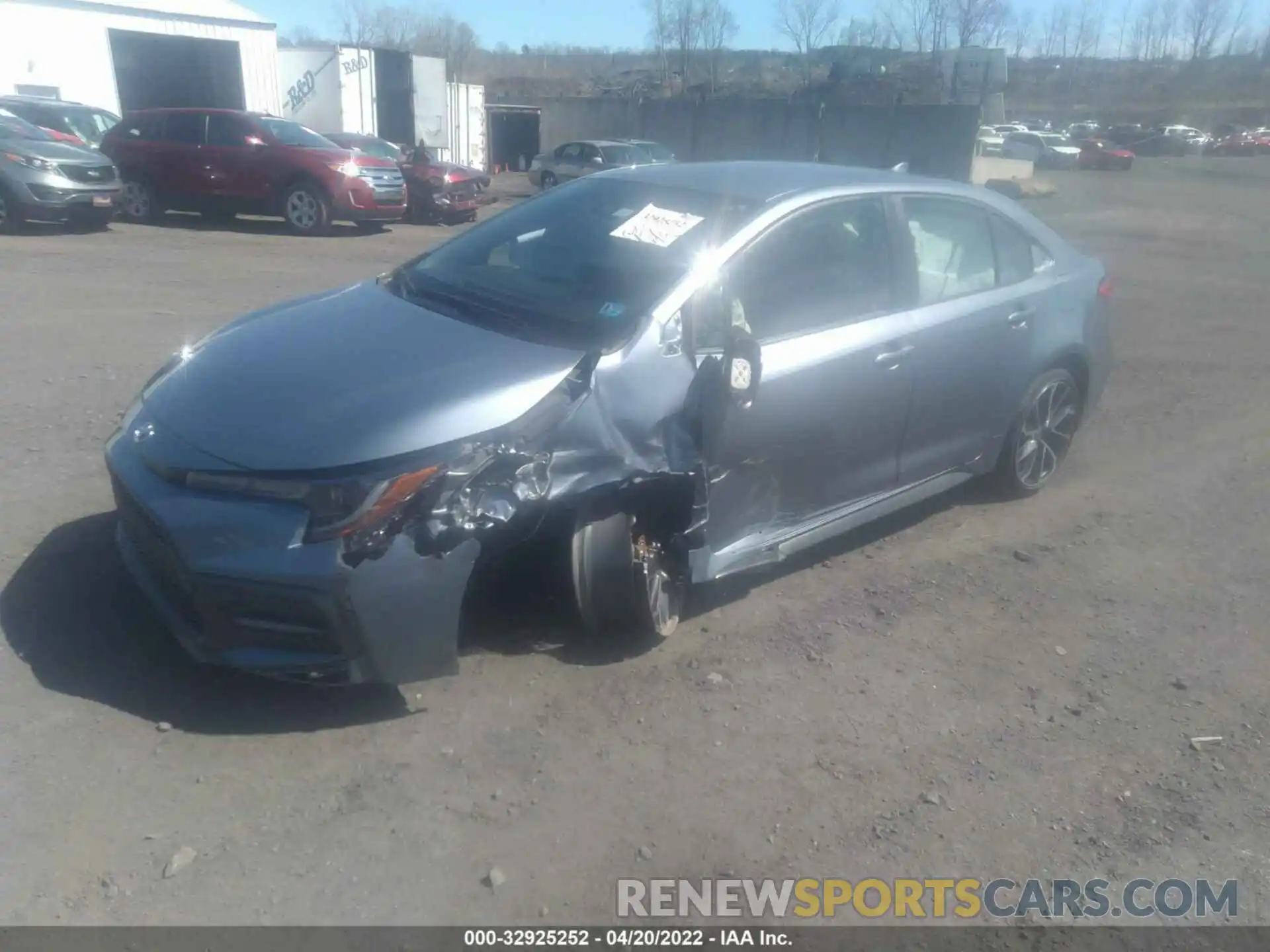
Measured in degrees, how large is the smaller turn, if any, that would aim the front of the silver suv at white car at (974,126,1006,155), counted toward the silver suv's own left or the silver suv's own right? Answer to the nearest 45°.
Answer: approximately 90° to the silver suv's own left

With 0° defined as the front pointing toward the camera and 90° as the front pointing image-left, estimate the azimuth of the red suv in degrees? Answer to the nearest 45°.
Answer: approximately 315°

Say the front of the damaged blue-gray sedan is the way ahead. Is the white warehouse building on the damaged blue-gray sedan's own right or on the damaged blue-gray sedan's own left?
on the damaged blue-gray sedan's own right

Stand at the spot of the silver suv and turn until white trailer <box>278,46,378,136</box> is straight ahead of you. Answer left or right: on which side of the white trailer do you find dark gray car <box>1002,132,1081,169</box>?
right

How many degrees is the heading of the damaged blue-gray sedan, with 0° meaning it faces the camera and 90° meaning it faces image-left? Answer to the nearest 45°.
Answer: approximately 45°

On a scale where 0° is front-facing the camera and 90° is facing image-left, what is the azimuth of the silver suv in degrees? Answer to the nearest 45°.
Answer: approximately 315°

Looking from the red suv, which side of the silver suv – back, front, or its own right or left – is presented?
left

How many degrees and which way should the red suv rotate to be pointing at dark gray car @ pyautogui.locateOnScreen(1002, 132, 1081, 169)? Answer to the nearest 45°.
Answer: approximately 90° to its left

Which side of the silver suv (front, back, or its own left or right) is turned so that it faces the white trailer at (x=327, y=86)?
left

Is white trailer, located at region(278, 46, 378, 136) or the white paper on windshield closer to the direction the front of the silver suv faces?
the white paper on windshield

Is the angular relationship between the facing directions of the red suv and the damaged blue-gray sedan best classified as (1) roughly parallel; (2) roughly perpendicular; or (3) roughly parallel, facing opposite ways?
roughly perpendicular

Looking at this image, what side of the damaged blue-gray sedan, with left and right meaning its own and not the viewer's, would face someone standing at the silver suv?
right
